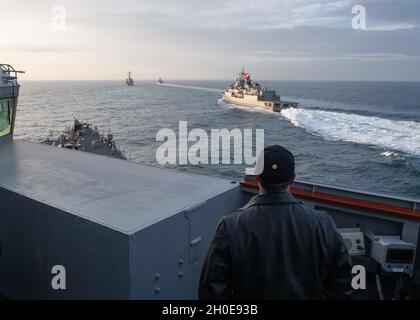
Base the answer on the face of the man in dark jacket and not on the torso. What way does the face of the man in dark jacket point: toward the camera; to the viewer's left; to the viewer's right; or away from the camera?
away from the camera

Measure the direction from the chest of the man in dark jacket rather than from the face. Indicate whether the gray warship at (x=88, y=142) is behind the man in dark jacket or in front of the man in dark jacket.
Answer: in front

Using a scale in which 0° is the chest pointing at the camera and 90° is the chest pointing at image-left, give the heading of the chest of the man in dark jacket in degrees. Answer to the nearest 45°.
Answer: approximately 180°
